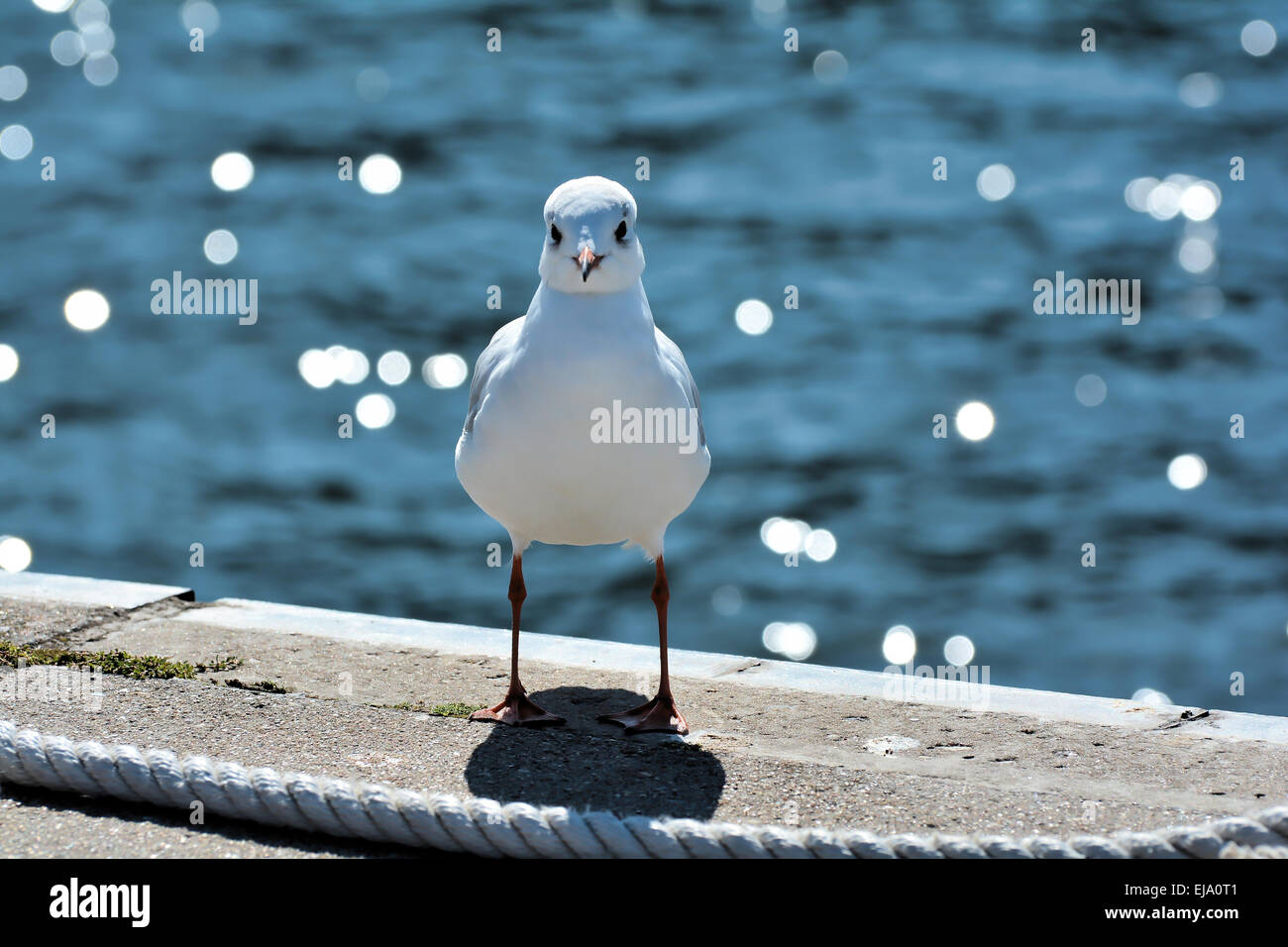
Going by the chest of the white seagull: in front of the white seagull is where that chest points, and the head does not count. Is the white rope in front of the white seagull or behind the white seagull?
in front

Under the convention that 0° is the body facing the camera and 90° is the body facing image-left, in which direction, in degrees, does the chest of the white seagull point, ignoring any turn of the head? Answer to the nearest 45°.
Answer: approximately 0°
